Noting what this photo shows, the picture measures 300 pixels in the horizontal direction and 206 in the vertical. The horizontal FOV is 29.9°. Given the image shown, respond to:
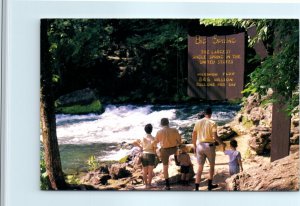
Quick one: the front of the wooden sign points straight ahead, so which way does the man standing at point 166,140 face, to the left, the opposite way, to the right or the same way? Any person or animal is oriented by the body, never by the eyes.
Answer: the opposite way

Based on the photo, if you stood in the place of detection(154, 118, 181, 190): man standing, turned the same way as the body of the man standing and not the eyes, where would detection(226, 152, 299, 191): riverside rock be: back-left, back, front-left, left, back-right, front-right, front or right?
right

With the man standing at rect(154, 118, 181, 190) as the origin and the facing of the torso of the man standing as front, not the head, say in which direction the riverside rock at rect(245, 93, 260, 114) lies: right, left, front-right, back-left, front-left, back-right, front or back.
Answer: right

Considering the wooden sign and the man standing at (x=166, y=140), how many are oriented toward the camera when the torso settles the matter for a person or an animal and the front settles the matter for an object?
1

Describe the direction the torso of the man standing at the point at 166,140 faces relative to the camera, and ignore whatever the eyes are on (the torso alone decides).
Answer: away from the camera

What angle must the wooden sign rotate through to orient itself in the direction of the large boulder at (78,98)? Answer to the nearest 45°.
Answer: approximately 90° to its right
